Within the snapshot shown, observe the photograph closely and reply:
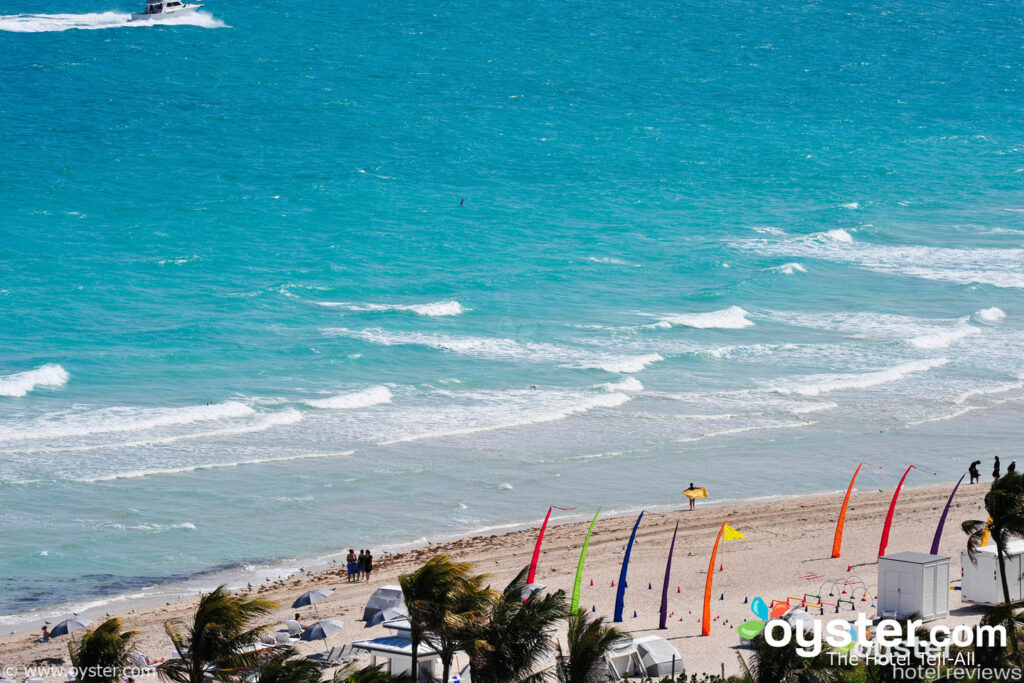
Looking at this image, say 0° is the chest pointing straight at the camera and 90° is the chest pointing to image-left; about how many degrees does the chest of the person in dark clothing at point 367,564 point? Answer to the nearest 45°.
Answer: approximately 180°

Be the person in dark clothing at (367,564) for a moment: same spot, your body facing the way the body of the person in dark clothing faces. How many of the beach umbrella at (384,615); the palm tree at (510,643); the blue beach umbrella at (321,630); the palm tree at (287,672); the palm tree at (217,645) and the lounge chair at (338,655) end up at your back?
6

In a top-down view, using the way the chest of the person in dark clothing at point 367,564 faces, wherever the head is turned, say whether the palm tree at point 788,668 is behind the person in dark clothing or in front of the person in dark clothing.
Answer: behind

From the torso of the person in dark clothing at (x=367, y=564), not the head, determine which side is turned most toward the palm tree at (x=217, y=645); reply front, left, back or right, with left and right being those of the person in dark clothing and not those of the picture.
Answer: back

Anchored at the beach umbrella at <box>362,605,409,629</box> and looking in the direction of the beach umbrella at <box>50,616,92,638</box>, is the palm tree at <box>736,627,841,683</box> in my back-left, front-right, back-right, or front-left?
back-left

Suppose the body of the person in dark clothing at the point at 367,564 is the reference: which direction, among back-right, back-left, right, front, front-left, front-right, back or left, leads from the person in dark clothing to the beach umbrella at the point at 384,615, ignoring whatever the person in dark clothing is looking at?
back

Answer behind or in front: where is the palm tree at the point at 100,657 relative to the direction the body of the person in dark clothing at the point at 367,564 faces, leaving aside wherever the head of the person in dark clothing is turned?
behind

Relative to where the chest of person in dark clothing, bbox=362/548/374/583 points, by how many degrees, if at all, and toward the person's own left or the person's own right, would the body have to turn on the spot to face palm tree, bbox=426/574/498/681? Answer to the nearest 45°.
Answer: approximately 180°

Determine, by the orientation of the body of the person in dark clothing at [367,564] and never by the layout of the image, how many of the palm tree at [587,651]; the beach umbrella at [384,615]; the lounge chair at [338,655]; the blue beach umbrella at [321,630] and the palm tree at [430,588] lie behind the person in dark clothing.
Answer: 5

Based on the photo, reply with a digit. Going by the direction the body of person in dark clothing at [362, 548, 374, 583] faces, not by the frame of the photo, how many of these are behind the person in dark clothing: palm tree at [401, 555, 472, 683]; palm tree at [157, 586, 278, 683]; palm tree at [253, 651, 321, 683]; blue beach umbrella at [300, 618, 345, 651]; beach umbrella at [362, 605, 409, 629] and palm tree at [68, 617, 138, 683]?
6

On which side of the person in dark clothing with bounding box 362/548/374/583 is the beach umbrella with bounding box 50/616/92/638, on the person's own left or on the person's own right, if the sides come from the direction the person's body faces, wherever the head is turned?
on the person's own left
